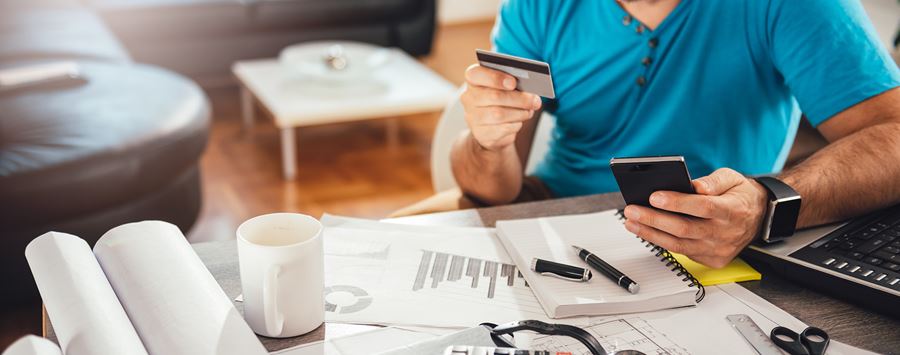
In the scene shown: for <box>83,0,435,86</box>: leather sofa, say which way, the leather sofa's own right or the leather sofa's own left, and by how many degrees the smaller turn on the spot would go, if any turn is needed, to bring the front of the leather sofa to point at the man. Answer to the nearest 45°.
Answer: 0° — it already faces them

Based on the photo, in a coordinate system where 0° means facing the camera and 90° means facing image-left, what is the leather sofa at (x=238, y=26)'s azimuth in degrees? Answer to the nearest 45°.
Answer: approximately 0°

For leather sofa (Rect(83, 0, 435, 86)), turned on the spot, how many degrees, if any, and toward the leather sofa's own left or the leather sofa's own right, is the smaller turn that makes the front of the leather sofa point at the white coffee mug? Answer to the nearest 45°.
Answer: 0° — it already faces it

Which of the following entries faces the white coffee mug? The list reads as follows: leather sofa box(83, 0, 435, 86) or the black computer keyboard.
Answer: the leather sofa
